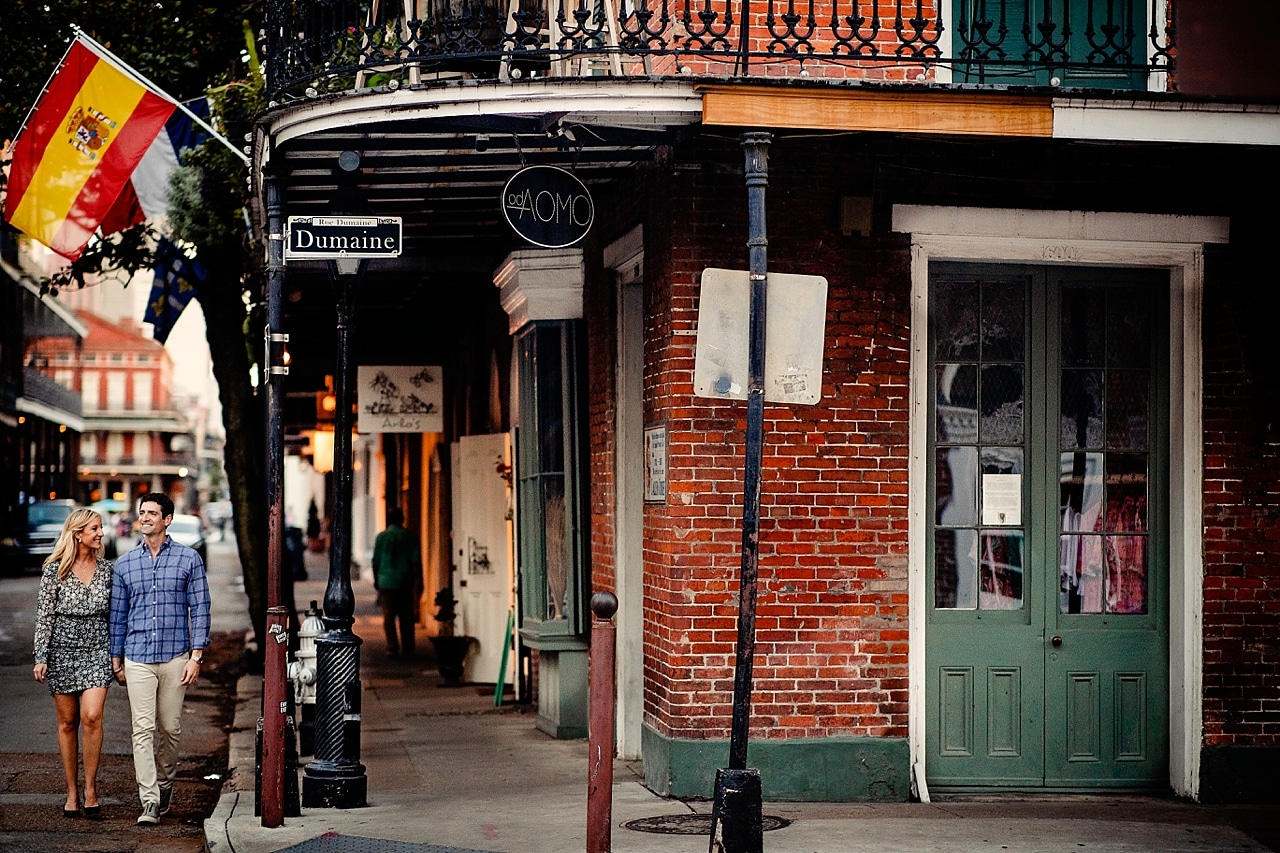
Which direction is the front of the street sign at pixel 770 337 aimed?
away from the camera

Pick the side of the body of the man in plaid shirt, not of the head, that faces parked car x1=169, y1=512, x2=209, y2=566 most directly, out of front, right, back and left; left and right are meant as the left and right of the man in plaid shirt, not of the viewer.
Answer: back

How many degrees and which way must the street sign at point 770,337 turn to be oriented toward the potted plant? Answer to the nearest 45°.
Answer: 0° — it already faces it

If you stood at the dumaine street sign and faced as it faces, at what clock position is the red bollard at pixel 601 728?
The red bollard is roughly at 11 o'clock from the dumaine street sign.

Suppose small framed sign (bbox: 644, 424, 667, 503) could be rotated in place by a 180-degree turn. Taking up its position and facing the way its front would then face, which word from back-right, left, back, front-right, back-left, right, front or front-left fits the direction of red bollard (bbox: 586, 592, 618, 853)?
back-right

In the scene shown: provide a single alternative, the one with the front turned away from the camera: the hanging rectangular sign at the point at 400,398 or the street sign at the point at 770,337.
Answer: the street sign

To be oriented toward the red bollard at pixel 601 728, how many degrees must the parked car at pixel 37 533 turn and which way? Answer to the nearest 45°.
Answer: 0° — it already faces it

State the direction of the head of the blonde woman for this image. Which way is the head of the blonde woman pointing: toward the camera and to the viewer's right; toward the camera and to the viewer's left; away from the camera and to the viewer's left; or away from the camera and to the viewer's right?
toward the camera and to the viewer's right

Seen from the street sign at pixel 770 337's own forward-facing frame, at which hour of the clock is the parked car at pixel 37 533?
The parked car is roughly at 11 o'clock from the street sign.

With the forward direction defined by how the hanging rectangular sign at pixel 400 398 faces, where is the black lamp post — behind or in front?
in front

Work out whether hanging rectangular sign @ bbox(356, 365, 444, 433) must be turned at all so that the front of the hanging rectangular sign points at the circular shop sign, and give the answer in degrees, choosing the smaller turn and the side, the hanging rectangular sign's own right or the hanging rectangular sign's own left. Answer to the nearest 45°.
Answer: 0° — it already faces it
